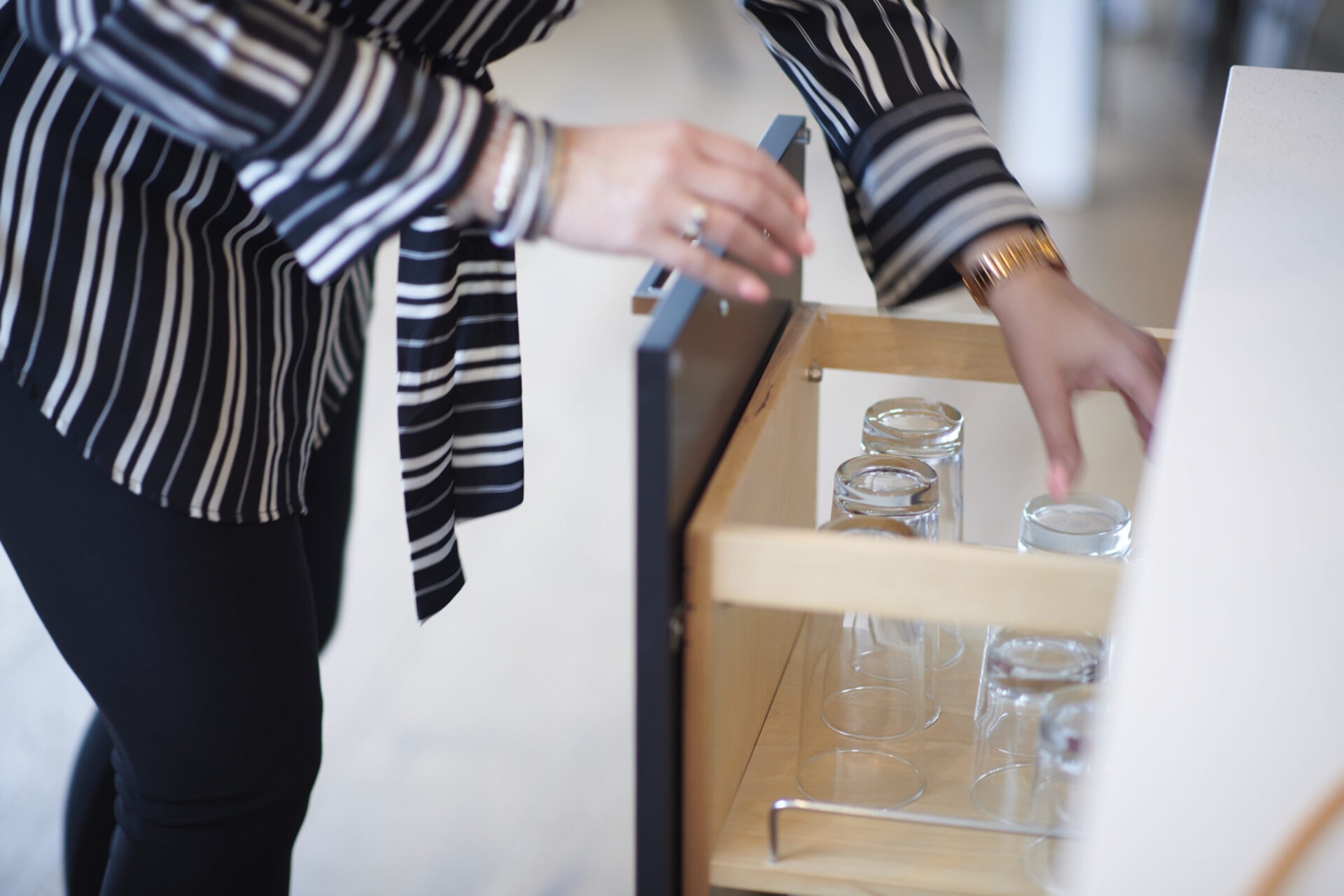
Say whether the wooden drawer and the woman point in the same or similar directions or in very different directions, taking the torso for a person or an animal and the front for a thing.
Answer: very different directions

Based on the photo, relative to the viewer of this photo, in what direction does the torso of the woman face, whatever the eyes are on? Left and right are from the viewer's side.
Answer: facing to the right of the viewer

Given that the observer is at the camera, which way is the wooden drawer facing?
facing to the left of the viewer
